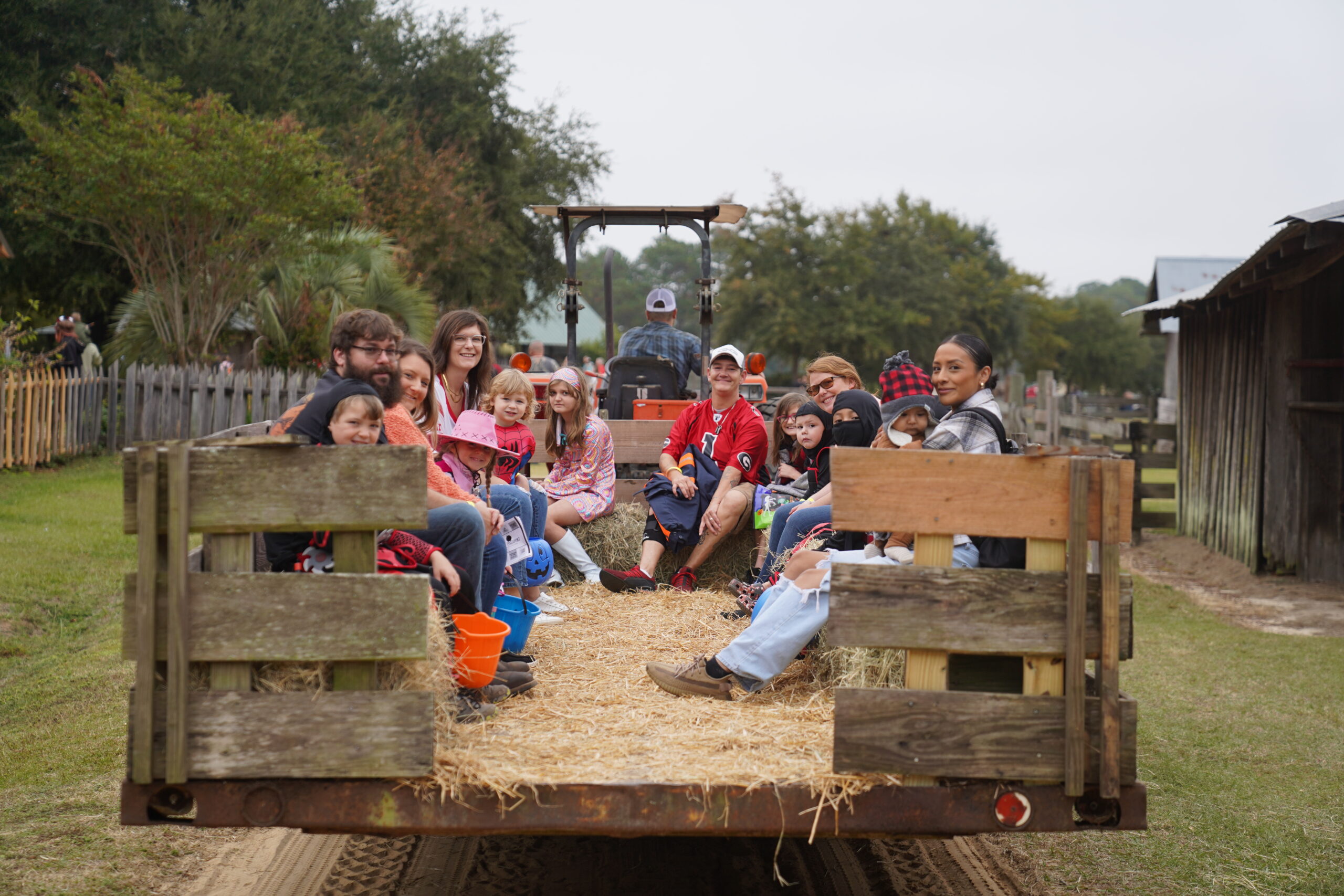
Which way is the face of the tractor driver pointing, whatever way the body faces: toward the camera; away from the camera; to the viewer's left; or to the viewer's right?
away from the camera

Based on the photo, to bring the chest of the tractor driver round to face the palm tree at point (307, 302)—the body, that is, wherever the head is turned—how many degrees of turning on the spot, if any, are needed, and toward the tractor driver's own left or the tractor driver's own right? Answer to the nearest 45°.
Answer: approximately 45° to the tractor driver's own left

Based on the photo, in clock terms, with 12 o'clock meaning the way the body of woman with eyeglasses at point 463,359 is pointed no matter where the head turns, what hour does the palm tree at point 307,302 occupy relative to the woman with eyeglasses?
The palm tree is roughly at 7 o'clock from the woman with eyeglasses.

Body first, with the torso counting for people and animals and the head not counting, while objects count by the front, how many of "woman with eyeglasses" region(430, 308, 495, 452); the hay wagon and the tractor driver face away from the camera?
2

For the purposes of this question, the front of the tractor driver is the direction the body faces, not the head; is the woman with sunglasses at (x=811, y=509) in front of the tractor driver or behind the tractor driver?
behind

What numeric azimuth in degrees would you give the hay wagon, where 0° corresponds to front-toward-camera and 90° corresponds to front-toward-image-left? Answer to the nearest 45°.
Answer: approximately 180°

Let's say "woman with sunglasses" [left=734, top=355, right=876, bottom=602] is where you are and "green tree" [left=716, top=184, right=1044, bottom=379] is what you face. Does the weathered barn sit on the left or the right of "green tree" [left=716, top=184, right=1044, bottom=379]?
right

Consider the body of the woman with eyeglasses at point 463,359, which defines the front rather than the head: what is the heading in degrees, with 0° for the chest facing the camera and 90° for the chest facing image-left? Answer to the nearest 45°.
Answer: approximately 315°

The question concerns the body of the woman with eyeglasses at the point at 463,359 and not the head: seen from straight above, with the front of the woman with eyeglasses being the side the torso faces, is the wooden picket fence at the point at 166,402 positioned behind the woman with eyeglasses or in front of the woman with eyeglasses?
behind

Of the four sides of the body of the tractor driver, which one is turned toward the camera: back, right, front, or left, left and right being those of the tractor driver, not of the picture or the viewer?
back
